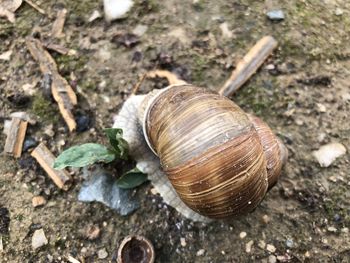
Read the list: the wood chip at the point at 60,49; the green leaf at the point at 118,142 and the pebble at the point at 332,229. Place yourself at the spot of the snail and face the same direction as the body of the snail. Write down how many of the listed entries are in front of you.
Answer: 2

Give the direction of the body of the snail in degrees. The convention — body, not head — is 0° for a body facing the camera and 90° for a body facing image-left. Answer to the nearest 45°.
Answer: approximately 135°

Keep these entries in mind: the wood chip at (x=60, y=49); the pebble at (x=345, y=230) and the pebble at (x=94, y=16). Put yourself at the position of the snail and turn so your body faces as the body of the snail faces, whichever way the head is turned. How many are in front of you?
2

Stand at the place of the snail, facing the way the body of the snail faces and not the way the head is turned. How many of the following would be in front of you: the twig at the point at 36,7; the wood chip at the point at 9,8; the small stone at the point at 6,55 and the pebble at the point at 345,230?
3

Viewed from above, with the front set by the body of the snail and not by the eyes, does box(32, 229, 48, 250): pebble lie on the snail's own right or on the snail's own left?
on the snail's own left

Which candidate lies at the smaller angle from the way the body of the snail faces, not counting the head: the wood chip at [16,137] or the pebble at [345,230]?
the wood chip

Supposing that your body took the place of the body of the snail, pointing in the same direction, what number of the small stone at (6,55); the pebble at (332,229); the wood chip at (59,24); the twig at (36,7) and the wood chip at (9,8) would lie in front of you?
4

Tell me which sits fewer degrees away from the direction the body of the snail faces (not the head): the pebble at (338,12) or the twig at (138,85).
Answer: the twig

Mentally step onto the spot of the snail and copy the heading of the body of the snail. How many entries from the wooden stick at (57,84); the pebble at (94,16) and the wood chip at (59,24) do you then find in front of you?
3

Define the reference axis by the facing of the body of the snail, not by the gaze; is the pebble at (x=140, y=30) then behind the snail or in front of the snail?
in front

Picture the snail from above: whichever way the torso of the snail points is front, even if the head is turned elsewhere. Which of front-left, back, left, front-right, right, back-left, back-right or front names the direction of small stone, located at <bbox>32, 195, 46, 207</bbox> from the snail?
front-left

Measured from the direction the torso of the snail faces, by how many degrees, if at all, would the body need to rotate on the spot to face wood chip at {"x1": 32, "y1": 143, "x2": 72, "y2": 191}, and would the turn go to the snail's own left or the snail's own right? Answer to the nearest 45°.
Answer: approximately 45° to the snail's own left
